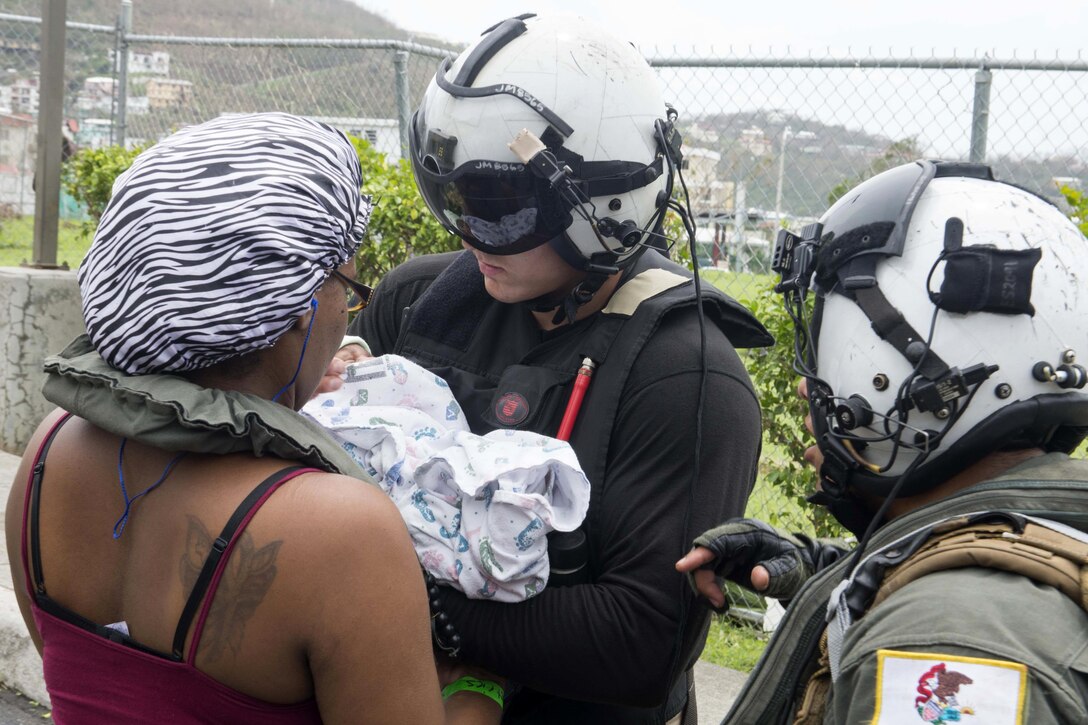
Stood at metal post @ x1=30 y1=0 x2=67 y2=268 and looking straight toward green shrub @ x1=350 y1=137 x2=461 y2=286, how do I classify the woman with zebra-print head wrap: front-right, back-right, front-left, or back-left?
front-right

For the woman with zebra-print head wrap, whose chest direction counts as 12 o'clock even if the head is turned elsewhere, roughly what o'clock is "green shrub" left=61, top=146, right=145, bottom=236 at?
The green shrub is roughly at 10 o'clock from the woman with zebra-print head wrap.

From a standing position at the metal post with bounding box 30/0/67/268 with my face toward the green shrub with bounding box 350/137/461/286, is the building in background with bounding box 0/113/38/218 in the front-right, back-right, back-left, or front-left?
back-left

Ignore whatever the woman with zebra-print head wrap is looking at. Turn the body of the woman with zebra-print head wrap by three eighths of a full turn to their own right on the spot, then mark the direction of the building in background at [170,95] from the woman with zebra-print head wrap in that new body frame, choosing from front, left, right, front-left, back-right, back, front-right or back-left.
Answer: back

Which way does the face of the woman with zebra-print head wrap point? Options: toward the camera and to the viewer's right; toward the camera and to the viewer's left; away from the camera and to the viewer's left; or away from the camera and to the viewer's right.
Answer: away from the camera and to the viewer's right

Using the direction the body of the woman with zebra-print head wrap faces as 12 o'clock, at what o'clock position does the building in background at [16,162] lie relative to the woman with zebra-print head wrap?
The building in background is roughly at 10 o'clock from the woman with zebra-print head wrap.

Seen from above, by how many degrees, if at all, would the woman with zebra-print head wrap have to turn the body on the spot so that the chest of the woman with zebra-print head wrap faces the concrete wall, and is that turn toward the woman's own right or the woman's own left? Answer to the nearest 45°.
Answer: approximately 45° to the woman's own left

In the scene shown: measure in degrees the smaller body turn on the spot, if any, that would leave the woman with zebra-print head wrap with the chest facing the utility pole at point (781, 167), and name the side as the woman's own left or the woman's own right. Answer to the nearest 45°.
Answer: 0° — they already face it

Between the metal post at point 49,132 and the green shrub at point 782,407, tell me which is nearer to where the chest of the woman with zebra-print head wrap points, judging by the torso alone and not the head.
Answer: the green shrub

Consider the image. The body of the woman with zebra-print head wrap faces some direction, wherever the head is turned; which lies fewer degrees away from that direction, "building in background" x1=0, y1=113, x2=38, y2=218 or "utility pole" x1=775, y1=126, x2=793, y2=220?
the utility pole

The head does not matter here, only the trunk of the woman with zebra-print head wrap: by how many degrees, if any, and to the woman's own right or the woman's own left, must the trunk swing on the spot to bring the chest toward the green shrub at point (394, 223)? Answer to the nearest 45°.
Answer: approximately 45° to the woman's own left

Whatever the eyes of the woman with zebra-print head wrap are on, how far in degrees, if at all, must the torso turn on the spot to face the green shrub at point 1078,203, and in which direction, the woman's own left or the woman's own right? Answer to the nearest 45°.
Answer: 0° — they already face it

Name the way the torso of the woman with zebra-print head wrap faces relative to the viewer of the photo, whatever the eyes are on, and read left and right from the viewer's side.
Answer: facing away from the viewer and to the right of the viewer

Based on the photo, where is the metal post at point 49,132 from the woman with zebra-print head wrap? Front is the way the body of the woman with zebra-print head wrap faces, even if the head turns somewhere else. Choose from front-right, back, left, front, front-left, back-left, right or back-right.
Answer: front-left

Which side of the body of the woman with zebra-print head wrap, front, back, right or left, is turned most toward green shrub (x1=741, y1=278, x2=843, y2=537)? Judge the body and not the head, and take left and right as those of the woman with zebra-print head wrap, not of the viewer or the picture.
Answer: front
